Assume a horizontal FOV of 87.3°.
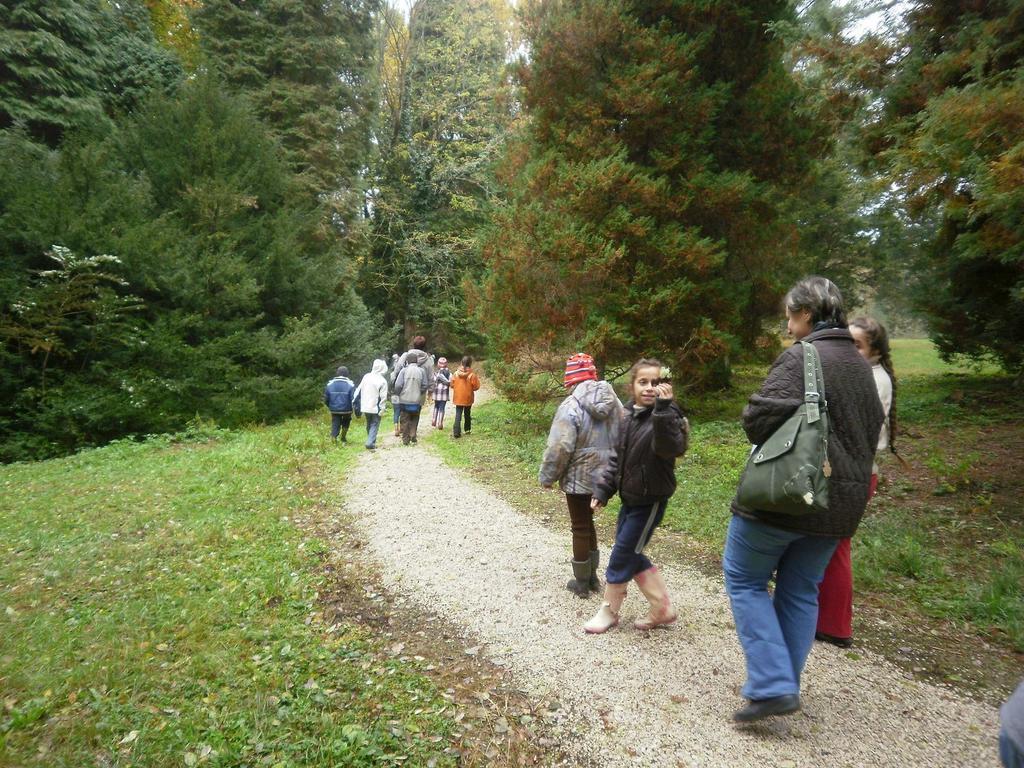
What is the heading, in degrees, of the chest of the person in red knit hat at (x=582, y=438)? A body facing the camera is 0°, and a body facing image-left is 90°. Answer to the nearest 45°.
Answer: approximately 135°

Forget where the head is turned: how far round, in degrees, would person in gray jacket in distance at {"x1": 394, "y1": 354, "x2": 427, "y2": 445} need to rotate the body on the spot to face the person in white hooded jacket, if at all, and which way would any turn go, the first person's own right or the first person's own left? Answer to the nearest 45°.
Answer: approximately 90° to the first person's own left

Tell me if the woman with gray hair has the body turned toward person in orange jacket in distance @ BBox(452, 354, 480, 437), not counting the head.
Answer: yes

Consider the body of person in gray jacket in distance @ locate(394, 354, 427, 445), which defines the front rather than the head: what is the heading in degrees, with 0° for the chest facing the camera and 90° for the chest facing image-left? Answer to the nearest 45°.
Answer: approximately 180°

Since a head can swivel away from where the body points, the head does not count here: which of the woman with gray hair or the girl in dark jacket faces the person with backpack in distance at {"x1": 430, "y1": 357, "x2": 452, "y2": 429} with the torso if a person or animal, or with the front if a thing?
the woman with gray hair

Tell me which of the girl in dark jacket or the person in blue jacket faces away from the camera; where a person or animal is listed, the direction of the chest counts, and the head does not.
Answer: the person in blue jacket

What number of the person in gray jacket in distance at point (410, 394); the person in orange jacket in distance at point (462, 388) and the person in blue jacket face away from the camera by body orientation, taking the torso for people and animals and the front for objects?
3

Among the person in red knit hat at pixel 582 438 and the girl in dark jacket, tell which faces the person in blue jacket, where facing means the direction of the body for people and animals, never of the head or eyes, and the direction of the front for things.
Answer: the person in red knit hat

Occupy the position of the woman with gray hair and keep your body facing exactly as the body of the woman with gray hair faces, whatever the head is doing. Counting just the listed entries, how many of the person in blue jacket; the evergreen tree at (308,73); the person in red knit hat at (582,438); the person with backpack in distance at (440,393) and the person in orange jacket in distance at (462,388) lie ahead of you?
5

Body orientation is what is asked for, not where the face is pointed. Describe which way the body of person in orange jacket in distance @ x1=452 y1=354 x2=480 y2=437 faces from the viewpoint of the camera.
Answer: away from the camera

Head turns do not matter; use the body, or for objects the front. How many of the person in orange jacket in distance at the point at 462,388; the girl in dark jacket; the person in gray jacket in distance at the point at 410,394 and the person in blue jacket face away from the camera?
3

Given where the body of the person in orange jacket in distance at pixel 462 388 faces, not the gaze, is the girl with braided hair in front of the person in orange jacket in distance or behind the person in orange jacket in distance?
behind

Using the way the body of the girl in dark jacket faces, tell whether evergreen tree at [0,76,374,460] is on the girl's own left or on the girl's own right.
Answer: on the girl's own right

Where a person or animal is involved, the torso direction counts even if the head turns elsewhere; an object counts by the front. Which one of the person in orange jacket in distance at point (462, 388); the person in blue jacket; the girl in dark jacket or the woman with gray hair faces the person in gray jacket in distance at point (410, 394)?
the woman with gray hair

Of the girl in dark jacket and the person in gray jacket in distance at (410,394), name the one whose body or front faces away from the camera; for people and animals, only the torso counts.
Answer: the person in gray jacket in distance
